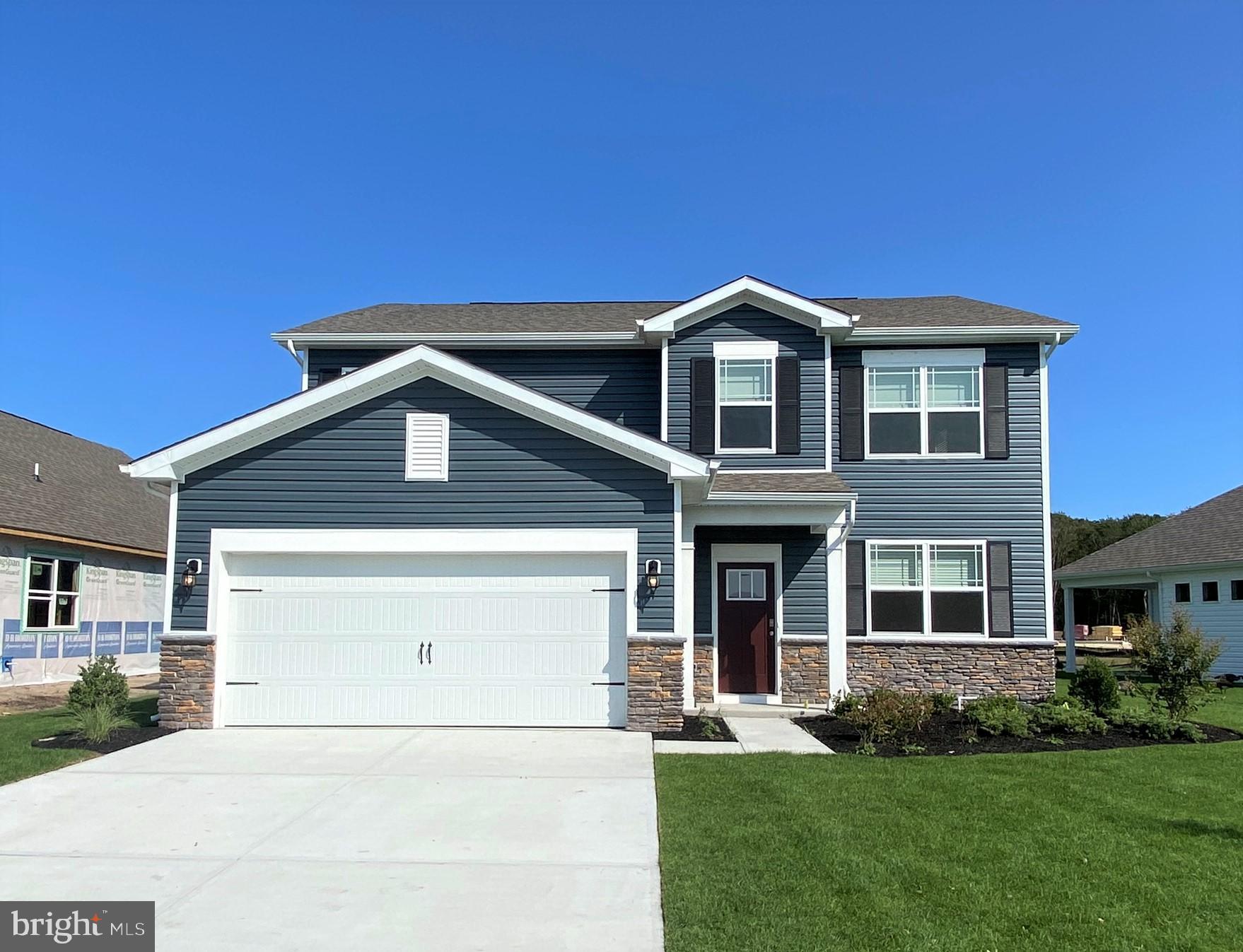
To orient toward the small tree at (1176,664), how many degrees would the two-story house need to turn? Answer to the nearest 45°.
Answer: approximately 90° to its left

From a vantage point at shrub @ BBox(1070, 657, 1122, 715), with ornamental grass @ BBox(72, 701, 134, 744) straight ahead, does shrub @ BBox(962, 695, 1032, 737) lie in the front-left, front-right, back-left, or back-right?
front-left

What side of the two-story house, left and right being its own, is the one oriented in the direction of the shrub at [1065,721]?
left

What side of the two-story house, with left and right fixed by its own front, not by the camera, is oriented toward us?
front

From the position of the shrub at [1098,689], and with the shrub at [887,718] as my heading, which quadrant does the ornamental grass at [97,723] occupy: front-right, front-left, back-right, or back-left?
front-right

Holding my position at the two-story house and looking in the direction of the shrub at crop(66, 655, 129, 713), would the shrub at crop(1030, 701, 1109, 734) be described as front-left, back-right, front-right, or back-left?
back-left

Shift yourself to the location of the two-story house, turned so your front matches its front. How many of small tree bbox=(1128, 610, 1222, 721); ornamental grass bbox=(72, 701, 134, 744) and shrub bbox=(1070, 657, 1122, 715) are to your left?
2

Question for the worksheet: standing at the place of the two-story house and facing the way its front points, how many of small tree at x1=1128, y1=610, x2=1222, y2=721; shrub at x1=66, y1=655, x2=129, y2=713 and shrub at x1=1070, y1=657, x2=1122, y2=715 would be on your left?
2

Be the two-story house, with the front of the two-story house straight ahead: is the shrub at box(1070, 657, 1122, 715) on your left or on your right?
on your left

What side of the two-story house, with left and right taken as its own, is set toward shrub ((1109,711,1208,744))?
left

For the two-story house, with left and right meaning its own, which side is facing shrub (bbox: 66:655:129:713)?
right

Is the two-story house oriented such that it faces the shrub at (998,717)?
no

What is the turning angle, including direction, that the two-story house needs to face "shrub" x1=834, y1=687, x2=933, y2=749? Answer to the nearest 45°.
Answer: approximately 45° to its left

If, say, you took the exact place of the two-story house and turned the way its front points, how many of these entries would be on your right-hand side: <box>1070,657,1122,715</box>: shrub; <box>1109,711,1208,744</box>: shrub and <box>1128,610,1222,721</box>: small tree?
0

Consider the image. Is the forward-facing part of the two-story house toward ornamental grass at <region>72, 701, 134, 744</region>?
no
